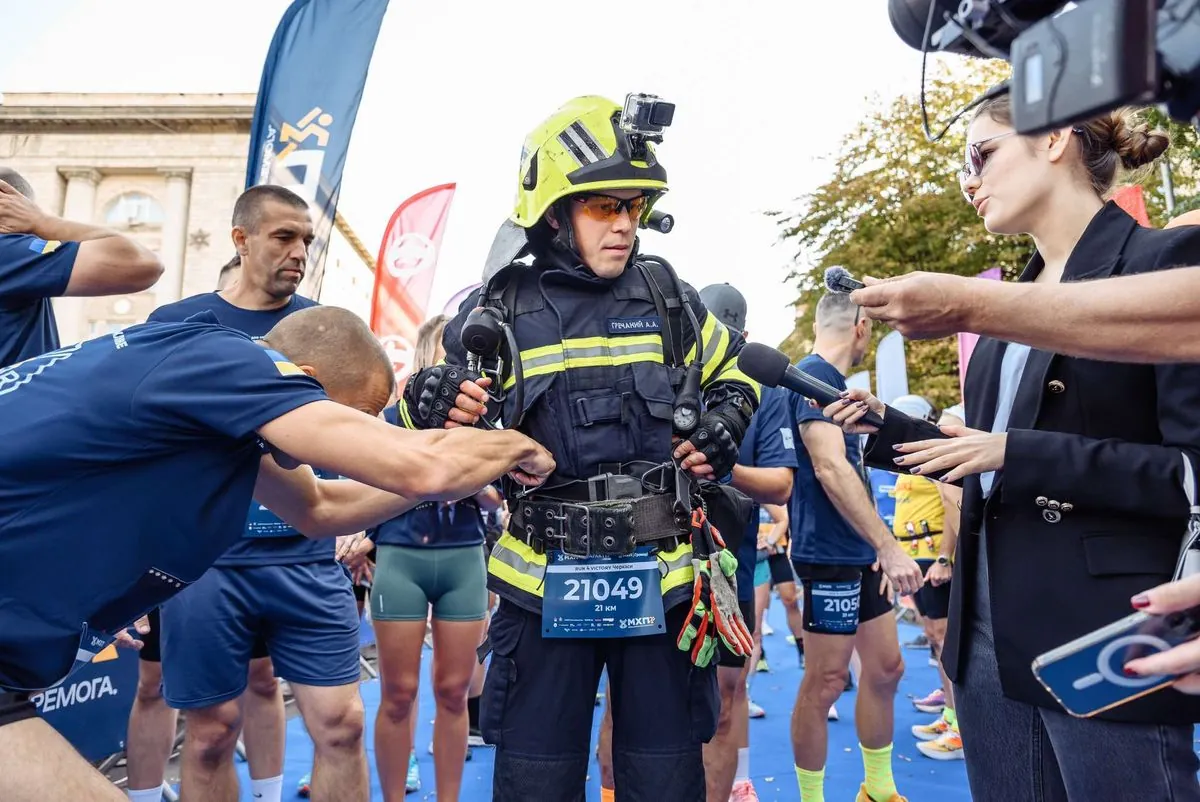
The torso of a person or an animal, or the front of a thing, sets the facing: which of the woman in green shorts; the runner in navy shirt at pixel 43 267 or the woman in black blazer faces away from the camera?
the runner in navy shirt

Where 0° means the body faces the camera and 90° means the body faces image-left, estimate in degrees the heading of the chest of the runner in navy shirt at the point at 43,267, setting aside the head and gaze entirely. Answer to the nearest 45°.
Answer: approximately 180°

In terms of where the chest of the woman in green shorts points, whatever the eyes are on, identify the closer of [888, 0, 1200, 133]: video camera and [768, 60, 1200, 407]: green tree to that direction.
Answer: the video camera

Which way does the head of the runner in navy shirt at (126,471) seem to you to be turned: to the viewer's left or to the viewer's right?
to the viewer's right

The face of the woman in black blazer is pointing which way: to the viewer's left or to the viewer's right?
to the viewer's left

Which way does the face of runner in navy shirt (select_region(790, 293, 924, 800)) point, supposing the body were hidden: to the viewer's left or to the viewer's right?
to the viewer's right

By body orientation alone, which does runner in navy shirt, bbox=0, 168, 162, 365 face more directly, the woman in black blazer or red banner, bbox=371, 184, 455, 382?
the red banner

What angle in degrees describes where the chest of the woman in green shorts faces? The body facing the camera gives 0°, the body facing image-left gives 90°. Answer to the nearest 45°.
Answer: approximately 0°

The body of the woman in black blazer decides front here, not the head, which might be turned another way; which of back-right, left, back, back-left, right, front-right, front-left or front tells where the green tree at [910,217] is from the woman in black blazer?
back-right

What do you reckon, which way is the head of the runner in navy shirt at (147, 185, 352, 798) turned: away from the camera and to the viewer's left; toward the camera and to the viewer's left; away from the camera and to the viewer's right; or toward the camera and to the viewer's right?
toward the camera and to the viewer's right

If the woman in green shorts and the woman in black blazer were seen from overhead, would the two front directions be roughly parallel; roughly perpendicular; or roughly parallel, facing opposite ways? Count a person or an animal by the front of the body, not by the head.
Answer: roughly perpendicular

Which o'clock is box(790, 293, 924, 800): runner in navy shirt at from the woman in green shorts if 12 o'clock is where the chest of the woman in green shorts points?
The runner in navy shirt is roughly at 9 o'clock from the woman in green shorts.
